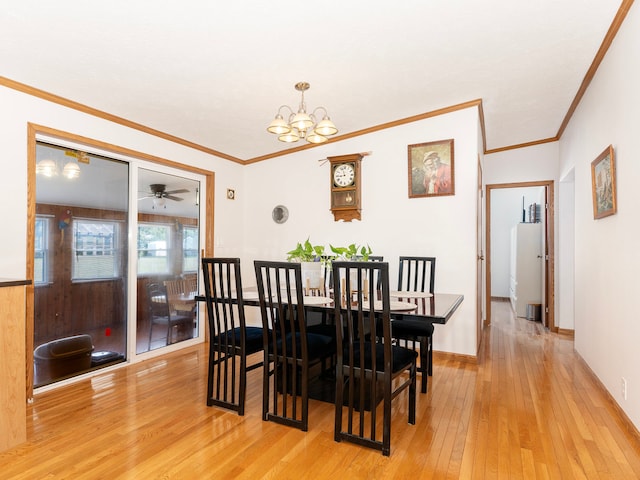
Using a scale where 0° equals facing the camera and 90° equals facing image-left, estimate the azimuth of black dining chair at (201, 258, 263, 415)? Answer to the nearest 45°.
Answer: approximately 225°

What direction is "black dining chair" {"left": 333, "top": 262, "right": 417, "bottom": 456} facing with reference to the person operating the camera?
facing away from the viewer and to the right of the viewer

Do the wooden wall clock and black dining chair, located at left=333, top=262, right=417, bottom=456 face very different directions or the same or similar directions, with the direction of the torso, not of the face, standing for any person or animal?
very different directions

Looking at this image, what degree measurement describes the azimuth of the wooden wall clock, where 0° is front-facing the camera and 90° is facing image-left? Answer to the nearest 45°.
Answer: approximately 45°

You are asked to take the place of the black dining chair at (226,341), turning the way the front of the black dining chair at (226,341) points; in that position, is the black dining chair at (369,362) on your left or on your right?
on your right

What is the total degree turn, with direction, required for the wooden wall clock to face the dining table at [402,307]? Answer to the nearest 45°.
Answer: approximately 45° to its left

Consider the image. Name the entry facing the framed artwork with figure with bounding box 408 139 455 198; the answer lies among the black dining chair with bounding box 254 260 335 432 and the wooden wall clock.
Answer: the black dining chair

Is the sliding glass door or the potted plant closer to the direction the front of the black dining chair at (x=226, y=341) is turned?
the potted plant

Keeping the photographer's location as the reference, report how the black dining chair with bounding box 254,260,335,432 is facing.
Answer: facing away from the viewer and to the right of the viewer

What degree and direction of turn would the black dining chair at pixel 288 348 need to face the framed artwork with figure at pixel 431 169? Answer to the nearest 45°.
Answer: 0° — it already faces it
